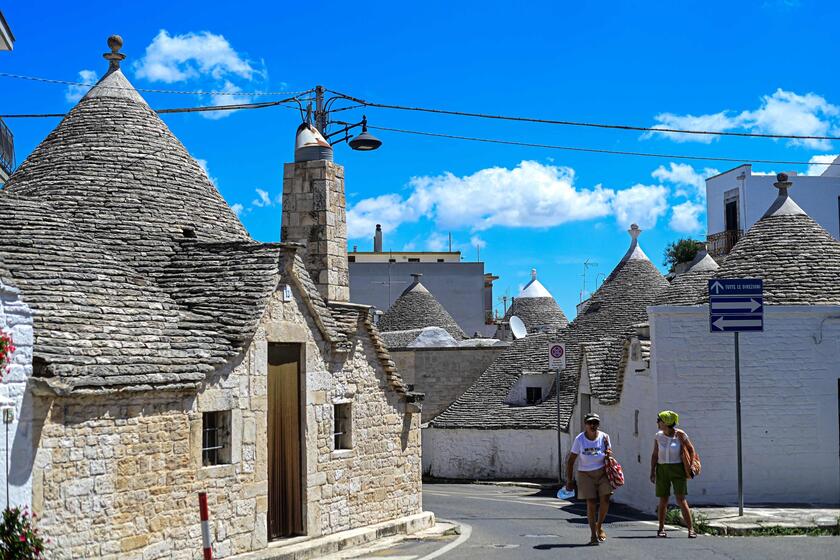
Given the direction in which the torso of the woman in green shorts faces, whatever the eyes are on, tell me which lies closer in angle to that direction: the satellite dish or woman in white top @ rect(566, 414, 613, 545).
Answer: the woman in white top

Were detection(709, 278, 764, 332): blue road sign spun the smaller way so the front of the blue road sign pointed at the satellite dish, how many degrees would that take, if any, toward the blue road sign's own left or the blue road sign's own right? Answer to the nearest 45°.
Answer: approximately 180°

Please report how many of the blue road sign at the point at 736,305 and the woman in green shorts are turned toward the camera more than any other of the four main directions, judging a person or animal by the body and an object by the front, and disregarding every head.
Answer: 2

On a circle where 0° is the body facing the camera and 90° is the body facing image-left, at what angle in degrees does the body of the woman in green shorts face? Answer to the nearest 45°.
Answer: approximately 0°

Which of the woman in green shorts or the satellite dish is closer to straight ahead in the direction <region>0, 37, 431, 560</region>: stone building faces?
the woman in green shorts

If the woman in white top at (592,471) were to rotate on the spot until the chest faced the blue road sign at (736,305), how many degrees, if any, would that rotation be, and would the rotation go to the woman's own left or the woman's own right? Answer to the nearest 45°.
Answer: approximately 135° to the woman's own left

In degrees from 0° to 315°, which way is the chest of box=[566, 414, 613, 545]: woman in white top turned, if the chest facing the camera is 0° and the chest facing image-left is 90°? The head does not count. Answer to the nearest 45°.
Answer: approximately 0°

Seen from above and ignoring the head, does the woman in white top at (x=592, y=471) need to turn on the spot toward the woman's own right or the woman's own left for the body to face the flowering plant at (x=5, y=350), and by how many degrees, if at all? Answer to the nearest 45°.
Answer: approximately 45° to the woman's own right
